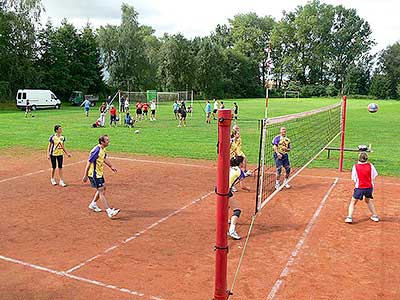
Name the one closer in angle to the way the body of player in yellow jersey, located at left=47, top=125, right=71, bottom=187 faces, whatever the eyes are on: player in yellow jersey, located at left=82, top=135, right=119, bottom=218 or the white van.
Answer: the player in yellow jersey

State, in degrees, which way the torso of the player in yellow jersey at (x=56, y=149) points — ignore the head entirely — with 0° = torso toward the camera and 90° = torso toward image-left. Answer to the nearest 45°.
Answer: approximately 315°

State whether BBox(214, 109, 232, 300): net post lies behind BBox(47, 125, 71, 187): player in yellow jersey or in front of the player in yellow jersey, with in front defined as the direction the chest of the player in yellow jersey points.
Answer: in front

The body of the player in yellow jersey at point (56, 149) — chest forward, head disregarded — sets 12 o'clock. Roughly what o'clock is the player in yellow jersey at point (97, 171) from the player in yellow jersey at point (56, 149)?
the player in yellow jersey at point (97, 171) is roughly at 1 o'clock from the player in yellow jersey at point (56, 149).

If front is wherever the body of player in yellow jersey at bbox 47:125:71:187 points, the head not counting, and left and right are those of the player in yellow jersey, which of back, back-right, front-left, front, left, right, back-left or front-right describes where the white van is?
back-left
